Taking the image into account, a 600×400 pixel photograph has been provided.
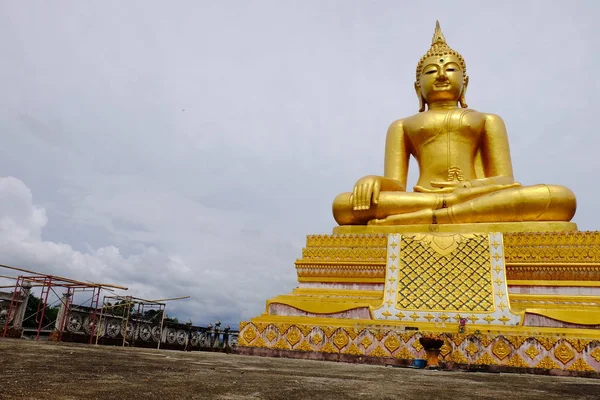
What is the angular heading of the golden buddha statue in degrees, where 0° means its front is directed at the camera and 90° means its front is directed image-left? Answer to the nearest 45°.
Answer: approximately 0°
